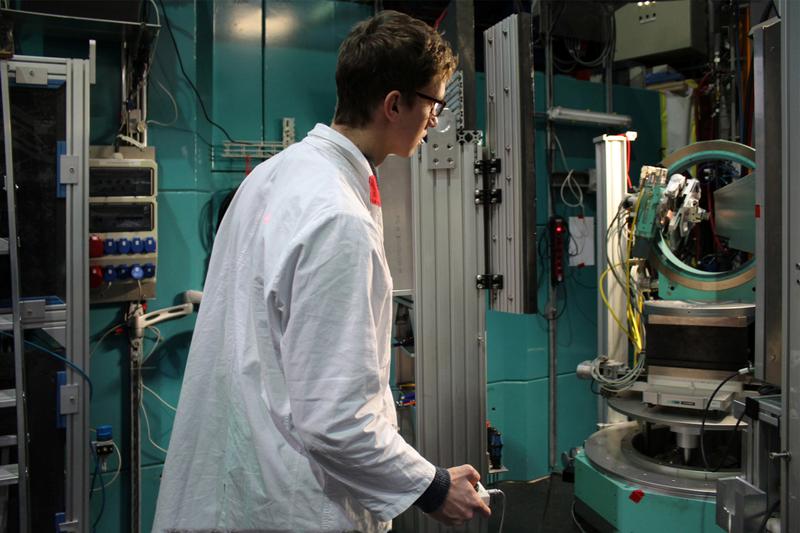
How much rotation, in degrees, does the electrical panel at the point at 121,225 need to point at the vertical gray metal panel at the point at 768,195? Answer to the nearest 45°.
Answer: approximately 45° to its left

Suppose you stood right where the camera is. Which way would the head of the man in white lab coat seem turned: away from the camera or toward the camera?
away from the camera

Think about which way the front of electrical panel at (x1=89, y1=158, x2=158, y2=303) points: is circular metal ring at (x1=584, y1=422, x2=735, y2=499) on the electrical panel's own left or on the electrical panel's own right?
on the electrical panel's own left

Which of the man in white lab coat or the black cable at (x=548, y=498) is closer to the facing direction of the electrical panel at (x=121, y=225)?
the man in white lab coat

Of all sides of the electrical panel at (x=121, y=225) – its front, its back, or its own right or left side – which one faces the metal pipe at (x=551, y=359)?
left

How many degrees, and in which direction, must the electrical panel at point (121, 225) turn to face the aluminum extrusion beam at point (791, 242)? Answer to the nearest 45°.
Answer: approximately 45° to its left

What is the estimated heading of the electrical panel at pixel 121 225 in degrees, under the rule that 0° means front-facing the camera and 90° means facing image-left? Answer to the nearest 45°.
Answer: approximately 0°
